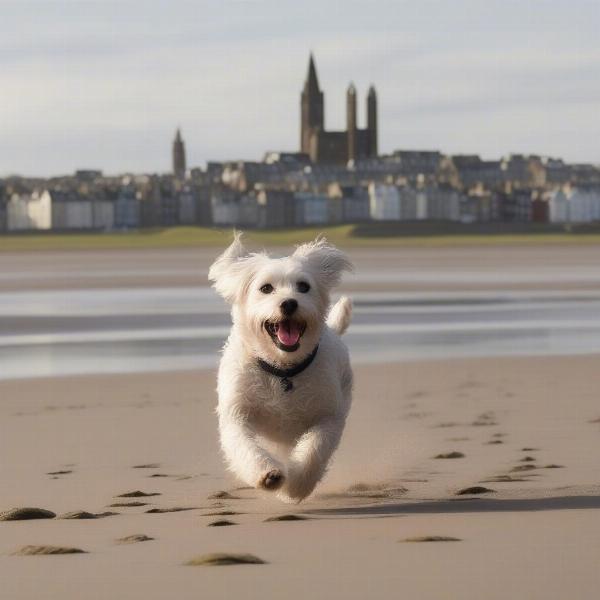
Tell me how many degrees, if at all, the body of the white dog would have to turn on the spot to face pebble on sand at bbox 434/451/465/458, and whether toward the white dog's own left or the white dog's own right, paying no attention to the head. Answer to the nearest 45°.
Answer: approximately 135° to the white dog's own left

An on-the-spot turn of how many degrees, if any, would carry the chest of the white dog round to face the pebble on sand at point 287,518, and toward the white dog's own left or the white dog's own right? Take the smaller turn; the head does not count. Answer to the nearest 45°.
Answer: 0° — it already faces it

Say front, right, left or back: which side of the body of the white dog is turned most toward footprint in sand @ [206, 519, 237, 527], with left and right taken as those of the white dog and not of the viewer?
front

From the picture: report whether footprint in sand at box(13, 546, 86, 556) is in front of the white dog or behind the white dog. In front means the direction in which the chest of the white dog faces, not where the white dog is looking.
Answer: in front

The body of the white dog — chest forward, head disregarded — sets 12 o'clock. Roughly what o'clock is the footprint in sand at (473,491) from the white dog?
The footprint in sand is roughly at 9 o'clock from the white dog.

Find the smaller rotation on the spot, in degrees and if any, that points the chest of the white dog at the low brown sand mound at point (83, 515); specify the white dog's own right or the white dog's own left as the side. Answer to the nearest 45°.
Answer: approximately 45° to the white dog's own right

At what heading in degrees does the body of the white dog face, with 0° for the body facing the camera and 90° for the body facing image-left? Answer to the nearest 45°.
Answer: approximately 0°
